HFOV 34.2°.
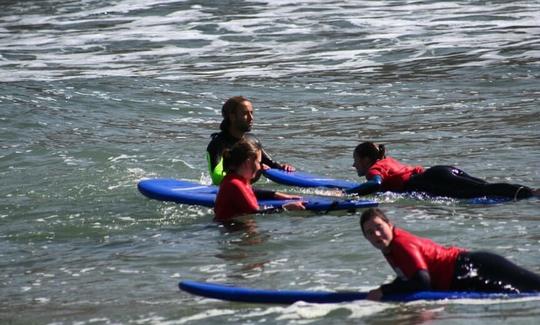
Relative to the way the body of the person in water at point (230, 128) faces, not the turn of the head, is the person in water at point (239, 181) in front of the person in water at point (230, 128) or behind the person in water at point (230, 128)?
in front

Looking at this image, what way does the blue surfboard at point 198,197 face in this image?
to the viewer's left

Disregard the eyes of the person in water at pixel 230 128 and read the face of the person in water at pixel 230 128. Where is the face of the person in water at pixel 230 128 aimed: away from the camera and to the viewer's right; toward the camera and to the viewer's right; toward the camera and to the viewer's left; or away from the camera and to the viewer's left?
toward the camera and to the viewer's right

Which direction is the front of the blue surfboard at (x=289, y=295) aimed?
to the viewer's left

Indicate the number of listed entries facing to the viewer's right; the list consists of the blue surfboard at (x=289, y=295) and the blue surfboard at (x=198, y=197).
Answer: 0

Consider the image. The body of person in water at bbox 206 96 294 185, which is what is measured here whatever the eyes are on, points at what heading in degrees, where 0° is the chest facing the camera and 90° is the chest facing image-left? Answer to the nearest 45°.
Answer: approximately 315°

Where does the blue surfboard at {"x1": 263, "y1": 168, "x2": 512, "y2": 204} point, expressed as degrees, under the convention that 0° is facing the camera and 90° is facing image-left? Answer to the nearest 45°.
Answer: approximately 90°

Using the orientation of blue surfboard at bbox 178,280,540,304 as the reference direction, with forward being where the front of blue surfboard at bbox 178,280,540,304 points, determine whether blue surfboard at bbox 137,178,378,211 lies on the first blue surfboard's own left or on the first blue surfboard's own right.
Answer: on the first blue surfboard's own right
